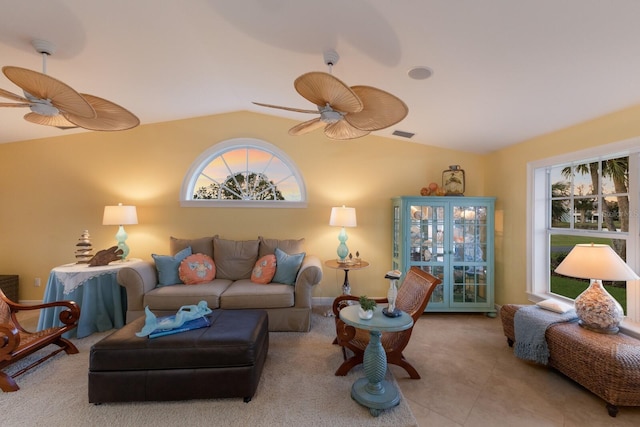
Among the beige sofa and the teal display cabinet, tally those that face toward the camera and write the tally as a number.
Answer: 2

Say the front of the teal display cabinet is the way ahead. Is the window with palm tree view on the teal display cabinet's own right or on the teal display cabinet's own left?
on the teal display cabinet's own left

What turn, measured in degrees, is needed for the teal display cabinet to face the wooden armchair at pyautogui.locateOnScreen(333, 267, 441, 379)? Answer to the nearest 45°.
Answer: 0° — it already faces it

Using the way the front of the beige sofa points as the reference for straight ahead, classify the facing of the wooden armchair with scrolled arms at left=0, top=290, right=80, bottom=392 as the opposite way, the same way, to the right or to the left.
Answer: to the left

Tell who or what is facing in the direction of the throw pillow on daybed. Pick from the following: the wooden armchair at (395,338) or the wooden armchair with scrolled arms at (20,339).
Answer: the wooden armchair with scrolled arms at (20,339)

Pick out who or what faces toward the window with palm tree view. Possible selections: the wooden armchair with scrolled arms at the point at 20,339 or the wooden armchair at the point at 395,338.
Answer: the wooden armchair with scrolled arms at the point at 20,339

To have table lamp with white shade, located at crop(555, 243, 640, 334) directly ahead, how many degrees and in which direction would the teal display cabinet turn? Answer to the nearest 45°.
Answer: approximately 45° to its left

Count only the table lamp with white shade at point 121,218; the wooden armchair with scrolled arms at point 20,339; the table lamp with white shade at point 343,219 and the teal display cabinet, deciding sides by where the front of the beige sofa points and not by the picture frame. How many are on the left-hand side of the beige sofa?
2

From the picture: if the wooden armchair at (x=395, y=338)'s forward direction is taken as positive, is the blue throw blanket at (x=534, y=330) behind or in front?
behind

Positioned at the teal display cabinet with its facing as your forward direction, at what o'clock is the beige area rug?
The beige area rug is roughly at 1 o'clock from the teal display cabinet.

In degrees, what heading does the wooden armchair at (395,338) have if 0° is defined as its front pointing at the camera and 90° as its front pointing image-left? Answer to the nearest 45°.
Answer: approximately 45°
